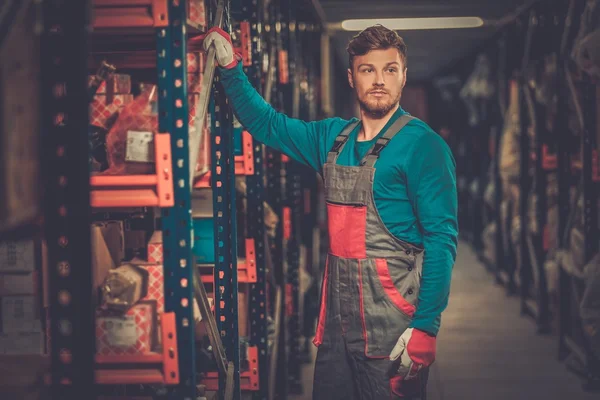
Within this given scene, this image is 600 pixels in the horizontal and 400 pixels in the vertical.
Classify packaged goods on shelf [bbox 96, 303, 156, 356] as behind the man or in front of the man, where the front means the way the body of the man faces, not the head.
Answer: in front

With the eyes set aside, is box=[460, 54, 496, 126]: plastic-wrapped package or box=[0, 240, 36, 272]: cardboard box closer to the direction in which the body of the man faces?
the cardboard box

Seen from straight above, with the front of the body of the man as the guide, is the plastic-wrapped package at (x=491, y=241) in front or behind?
behind

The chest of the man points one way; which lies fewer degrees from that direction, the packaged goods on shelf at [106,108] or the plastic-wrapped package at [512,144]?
the packaged goods on shelf

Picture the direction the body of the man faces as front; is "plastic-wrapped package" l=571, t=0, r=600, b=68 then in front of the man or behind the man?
behind

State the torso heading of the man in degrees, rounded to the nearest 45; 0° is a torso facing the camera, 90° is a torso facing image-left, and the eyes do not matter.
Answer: approximately 45°

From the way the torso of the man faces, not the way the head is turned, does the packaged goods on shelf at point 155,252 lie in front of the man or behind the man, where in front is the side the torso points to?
in front

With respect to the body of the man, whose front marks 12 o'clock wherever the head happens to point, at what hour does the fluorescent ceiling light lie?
The fluorescent ceiling light is roughly at 5 o'clock from the man.

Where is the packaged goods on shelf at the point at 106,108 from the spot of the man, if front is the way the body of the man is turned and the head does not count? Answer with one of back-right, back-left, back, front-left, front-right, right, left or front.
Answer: front-right

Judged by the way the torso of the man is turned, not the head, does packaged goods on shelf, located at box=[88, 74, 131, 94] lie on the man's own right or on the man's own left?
on the man's own right

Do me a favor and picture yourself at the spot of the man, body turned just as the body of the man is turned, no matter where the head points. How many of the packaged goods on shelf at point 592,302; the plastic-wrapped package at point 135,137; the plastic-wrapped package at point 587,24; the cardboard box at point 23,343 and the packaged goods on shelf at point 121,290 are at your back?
2

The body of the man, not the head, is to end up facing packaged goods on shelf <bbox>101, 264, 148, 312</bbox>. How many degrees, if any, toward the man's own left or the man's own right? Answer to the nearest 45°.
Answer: approximately 45° to the man's own right

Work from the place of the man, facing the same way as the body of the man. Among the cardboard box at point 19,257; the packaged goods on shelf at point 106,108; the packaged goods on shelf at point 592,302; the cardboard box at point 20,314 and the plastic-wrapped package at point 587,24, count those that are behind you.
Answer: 2

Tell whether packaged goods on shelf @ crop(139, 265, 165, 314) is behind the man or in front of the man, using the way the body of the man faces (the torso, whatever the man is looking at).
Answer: in front
